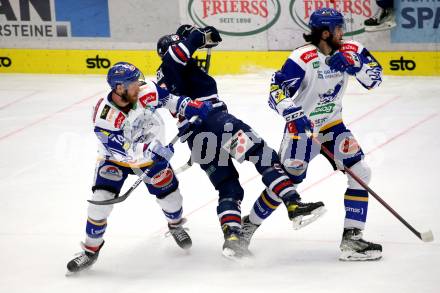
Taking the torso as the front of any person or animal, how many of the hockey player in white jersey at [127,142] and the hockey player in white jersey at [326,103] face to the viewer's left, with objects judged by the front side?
0

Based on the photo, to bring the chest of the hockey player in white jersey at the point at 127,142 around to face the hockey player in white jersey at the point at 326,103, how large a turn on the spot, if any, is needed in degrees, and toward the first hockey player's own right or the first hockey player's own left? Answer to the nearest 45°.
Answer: approximately 45° to the first hockey player's own left

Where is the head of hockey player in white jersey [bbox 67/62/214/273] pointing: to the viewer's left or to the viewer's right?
to the viewer's right

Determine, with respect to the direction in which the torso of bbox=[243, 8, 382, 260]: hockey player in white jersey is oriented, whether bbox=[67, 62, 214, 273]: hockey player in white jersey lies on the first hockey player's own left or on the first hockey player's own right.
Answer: on the first hockey player's own right
